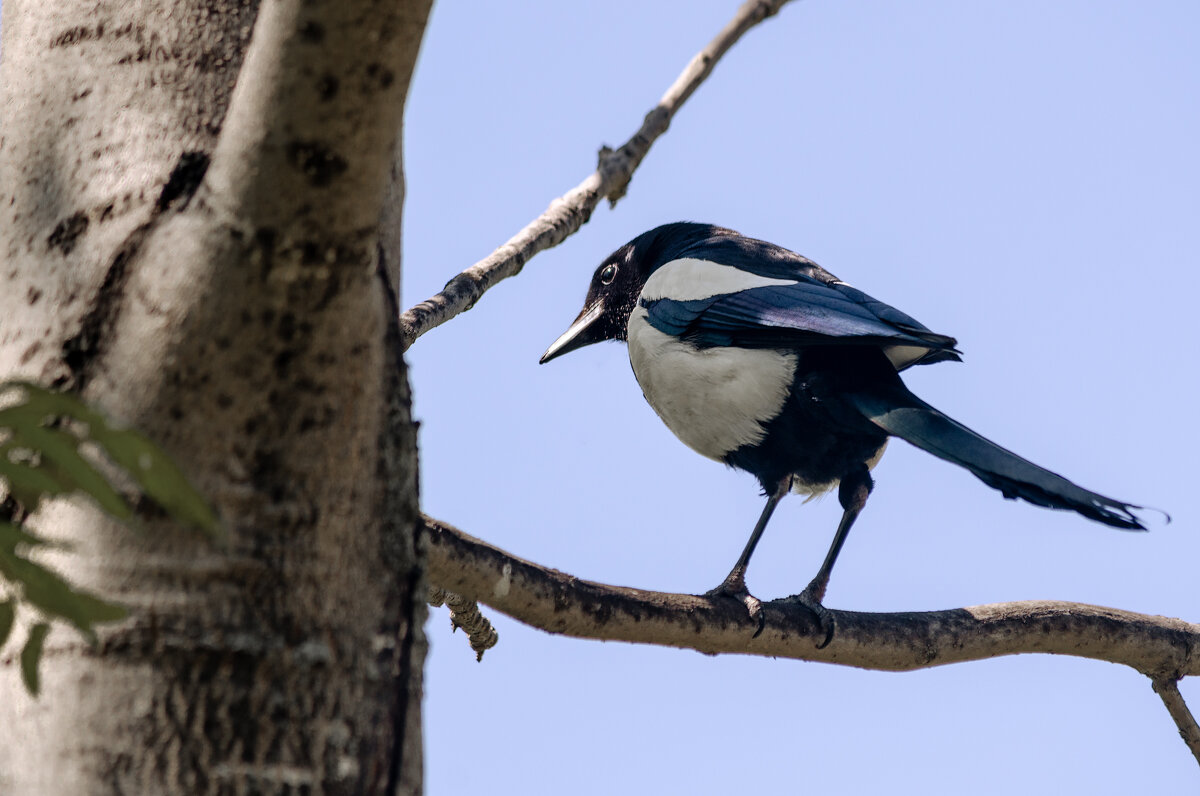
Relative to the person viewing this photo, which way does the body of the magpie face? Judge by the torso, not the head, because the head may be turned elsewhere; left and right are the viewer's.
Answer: facing to the left of the viewer
